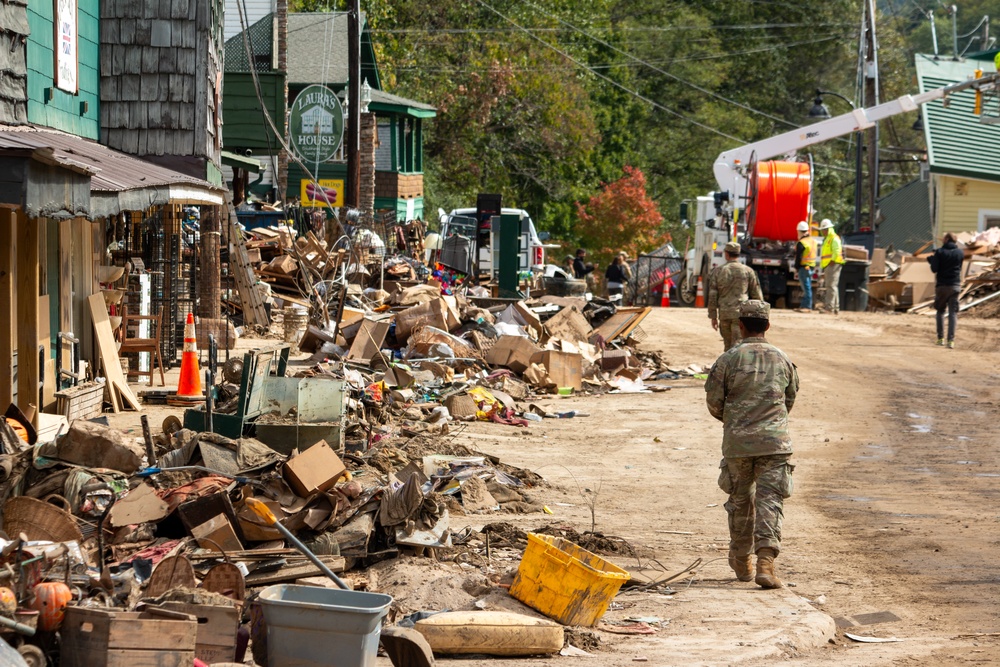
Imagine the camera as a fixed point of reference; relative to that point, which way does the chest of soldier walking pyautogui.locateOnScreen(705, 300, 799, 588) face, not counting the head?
away from the camera

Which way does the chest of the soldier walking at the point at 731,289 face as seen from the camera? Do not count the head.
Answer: away from the camera

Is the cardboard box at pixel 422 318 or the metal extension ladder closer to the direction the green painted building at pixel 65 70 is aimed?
the cardboard box

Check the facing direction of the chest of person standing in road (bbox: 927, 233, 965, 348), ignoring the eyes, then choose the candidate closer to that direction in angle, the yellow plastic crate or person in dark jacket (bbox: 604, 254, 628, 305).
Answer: the person in dark jacket

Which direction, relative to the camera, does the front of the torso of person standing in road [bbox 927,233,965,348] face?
away from the camera

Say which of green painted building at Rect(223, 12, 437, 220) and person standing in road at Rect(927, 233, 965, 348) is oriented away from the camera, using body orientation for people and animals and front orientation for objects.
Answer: the person standing in road

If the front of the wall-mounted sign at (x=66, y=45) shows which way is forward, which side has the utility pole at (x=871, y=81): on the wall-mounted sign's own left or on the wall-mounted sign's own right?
on the wall-mounted sign's own left
